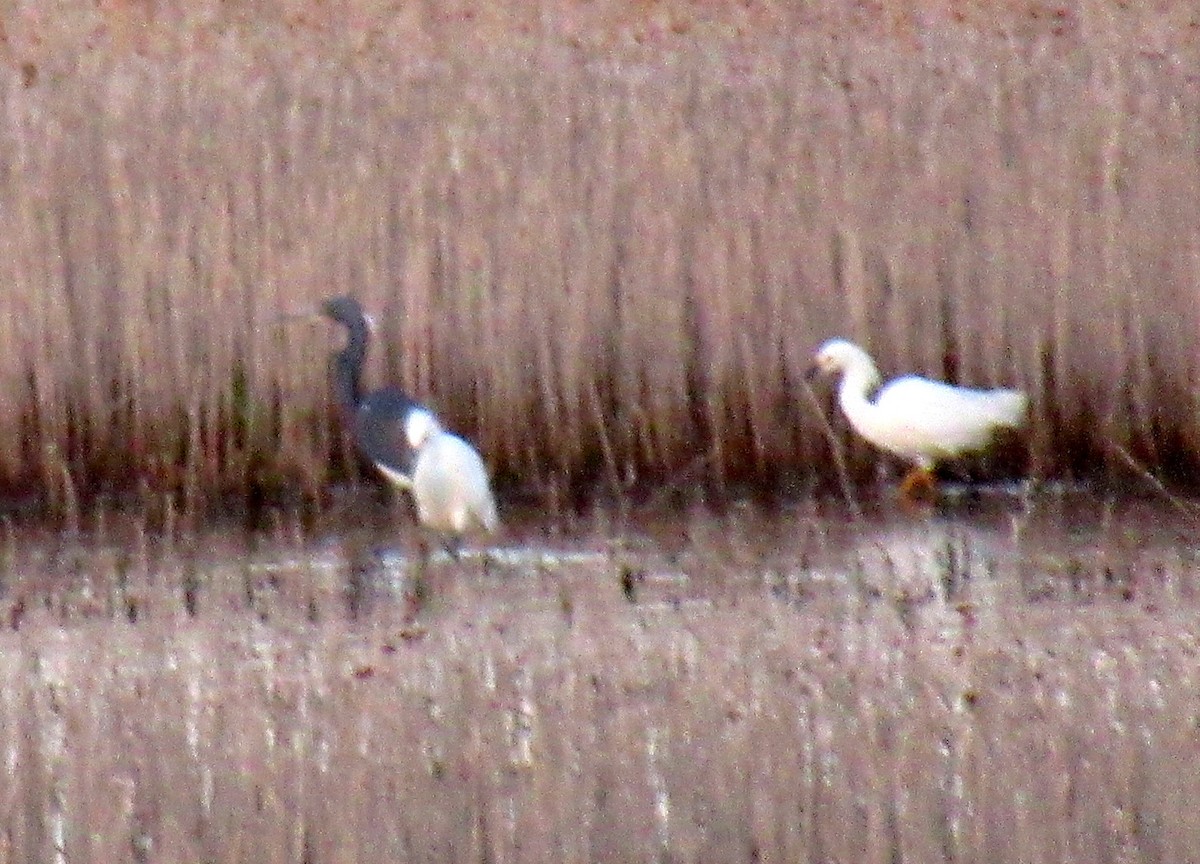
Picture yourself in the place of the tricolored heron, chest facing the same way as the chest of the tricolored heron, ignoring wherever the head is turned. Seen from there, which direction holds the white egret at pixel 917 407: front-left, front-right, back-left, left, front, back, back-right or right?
back

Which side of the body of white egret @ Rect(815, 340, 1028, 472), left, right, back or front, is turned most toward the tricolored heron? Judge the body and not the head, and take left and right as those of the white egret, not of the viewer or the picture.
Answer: front

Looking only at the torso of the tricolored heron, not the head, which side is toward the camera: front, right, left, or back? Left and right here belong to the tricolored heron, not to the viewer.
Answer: left

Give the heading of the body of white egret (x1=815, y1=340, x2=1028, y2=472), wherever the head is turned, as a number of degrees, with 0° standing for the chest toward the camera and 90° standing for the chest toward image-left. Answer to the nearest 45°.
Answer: approximately 90°

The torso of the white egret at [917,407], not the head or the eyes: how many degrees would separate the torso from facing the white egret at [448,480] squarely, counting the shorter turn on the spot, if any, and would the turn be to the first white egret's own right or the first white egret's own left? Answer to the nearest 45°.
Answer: approximately 45° to the first white egret's own left

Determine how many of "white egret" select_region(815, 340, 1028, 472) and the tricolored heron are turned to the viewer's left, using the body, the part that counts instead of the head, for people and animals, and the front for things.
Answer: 2
